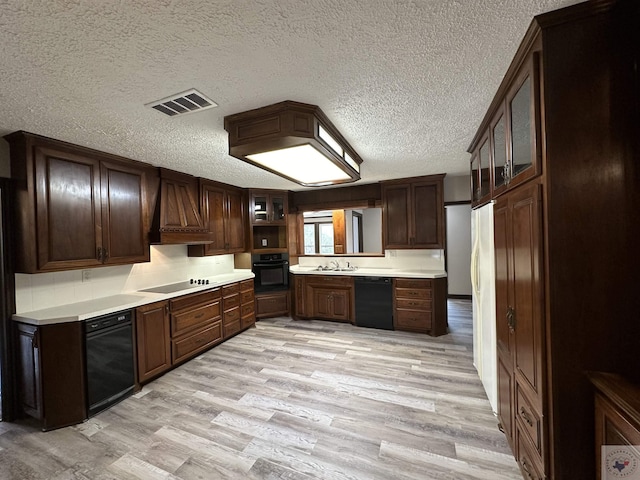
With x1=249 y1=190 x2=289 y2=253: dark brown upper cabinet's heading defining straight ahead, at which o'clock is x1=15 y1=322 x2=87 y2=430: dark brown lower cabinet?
The dark brown lower cabinet is roughly at 1 o'clock from the dark brown upper cabinet.

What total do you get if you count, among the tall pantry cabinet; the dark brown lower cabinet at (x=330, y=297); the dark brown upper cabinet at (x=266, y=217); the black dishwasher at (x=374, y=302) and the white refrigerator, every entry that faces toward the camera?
3

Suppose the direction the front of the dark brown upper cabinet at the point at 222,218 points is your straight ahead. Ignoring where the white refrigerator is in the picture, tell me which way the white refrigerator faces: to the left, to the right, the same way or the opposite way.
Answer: the opposite way
